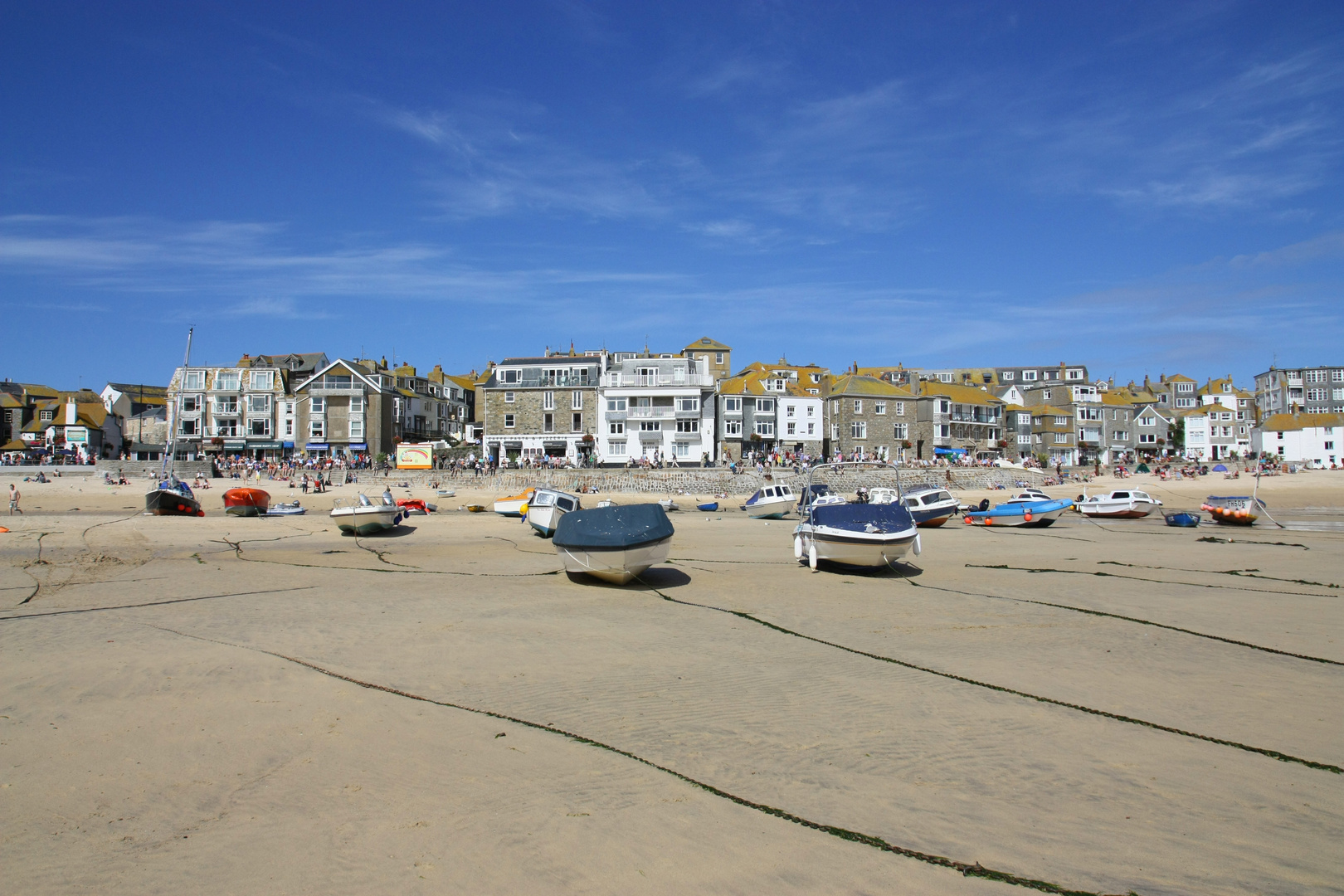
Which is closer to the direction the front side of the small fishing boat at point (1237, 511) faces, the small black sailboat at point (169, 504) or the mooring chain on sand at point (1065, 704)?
the mooring chain on sand

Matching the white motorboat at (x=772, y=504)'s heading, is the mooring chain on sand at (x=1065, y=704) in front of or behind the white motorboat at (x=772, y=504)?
in front

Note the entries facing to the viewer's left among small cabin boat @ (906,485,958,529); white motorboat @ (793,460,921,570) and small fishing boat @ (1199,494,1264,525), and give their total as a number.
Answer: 0

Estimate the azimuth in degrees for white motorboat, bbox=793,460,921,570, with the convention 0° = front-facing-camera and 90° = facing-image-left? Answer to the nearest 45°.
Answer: approximately 315°

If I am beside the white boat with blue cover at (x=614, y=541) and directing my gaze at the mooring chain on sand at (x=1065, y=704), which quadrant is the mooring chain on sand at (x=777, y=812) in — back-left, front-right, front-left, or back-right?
front-right

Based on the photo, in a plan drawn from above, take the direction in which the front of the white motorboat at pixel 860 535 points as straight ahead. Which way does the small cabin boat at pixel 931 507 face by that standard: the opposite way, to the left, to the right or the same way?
the same way

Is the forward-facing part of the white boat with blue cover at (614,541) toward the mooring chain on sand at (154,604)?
no

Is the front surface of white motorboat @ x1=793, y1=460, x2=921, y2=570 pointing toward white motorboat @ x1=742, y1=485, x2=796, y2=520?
no

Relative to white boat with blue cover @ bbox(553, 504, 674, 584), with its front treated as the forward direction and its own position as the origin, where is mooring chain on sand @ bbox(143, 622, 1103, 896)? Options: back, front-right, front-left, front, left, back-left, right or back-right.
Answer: front

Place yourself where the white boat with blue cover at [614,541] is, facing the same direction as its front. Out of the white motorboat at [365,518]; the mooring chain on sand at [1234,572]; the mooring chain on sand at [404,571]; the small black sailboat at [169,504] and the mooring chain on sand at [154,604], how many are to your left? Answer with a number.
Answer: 1

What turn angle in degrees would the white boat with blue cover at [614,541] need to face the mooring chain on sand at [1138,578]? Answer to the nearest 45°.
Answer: approximately 90° to its left

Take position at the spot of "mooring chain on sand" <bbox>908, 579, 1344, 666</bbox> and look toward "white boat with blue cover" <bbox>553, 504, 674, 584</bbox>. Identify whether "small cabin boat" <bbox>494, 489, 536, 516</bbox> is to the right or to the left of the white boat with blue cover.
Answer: right

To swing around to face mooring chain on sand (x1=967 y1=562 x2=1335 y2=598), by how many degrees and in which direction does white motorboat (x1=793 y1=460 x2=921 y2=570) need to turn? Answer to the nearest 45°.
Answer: approximately 45° to its left

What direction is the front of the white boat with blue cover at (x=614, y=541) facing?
toward the camera

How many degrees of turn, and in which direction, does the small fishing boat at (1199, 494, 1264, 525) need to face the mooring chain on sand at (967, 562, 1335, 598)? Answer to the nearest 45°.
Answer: approximately 45° to its right

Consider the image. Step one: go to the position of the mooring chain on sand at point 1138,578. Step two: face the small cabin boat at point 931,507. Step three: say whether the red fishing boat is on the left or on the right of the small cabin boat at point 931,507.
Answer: left

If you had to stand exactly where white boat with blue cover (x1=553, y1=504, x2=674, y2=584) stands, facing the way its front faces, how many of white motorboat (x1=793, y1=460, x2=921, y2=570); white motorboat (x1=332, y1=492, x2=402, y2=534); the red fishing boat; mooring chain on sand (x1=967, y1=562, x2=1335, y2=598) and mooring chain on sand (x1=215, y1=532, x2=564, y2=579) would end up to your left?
2
